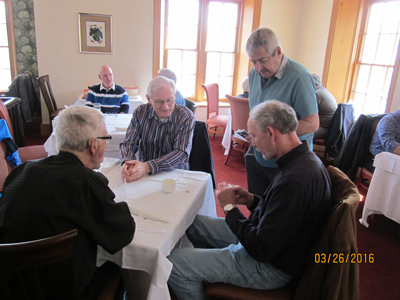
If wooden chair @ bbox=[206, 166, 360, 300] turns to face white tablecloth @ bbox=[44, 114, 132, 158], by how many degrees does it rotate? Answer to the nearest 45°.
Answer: approximately 45° to its right

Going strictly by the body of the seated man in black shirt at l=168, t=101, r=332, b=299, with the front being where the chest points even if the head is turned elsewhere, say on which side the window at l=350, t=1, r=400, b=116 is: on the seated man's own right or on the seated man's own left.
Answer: on the seated man's own right

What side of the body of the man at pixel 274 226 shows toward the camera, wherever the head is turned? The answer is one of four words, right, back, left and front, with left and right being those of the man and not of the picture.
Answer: left

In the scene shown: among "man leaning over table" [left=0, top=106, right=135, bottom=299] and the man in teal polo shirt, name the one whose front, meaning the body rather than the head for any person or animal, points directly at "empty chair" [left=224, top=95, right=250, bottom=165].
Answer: the man leaning over table

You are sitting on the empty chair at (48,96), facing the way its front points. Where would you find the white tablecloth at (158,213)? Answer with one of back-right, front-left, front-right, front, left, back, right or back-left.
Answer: right

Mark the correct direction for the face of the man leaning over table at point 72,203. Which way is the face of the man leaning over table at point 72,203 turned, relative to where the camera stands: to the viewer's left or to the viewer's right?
to the viewer's right

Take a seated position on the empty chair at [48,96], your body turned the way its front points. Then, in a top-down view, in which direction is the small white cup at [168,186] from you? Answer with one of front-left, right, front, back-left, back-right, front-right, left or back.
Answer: right

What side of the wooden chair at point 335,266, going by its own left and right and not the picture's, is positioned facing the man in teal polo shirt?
right

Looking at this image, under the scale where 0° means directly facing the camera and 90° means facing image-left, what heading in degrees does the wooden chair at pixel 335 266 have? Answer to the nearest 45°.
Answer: approximately 90°

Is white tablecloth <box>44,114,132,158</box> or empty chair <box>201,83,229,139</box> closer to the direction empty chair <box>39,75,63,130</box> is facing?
the empty chair

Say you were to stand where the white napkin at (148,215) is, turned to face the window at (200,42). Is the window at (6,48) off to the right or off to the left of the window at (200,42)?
left

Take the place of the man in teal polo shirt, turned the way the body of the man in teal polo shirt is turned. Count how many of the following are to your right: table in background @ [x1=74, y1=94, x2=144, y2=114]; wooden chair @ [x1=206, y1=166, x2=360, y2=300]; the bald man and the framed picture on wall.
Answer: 3
